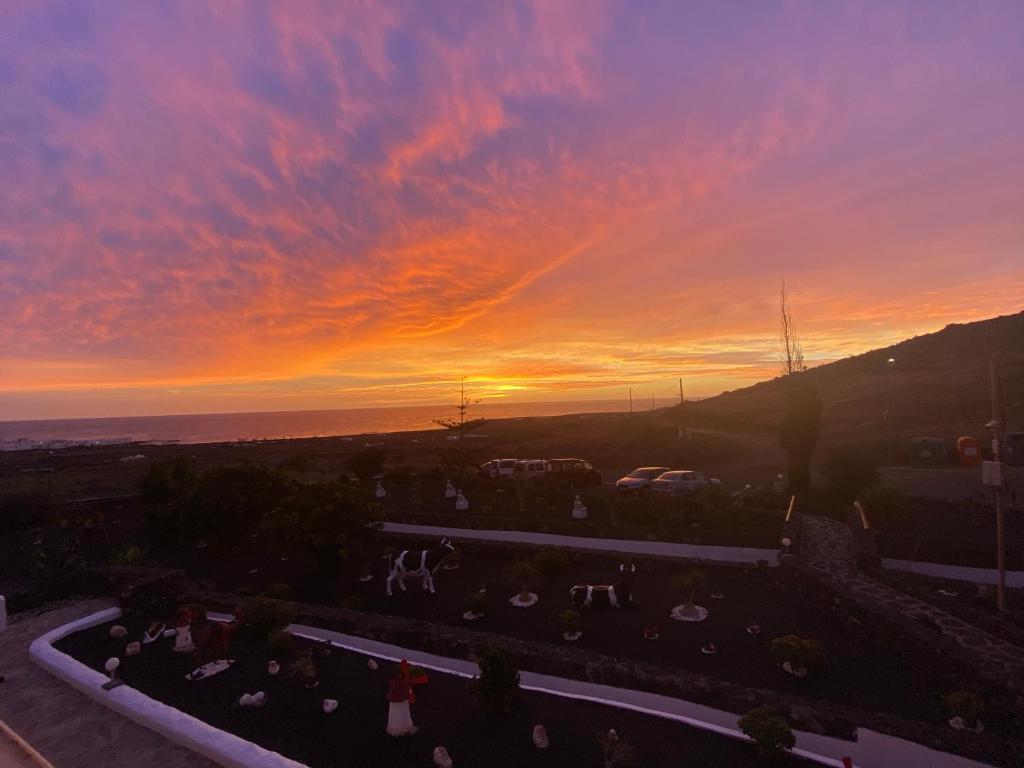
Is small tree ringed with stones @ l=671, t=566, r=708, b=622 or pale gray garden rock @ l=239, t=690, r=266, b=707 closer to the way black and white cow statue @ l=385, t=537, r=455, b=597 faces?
the small tree ringed with stones

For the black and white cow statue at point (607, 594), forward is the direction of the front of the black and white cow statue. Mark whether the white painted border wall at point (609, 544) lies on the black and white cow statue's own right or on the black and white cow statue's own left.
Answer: on the black and white cow statue's own left

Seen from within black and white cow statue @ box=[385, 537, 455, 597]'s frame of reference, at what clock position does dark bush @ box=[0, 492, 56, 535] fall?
The dark bush is roughly at 7 o'clock from the black and white cow statue.

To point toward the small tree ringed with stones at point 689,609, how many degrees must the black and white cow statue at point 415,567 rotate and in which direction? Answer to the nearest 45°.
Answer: approximately 45° to its right

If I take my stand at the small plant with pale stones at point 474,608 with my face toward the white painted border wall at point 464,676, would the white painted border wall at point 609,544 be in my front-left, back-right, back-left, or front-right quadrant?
back-left

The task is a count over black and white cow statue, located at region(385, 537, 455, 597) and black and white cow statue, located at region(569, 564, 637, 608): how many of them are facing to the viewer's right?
2

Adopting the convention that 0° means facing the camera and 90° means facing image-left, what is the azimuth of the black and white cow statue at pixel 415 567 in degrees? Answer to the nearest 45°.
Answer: approximately 270°

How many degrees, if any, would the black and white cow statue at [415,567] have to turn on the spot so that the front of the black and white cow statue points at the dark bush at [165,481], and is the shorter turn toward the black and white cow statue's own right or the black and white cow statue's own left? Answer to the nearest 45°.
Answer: approximately 135° to the black and white cow statue's own left

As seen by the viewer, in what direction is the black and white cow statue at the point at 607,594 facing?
to the viewer's right

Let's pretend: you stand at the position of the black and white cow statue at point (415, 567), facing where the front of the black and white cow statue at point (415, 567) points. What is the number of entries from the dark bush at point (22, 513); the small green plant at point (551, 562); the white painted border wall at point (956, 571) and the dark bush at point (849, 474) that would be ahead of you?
3
